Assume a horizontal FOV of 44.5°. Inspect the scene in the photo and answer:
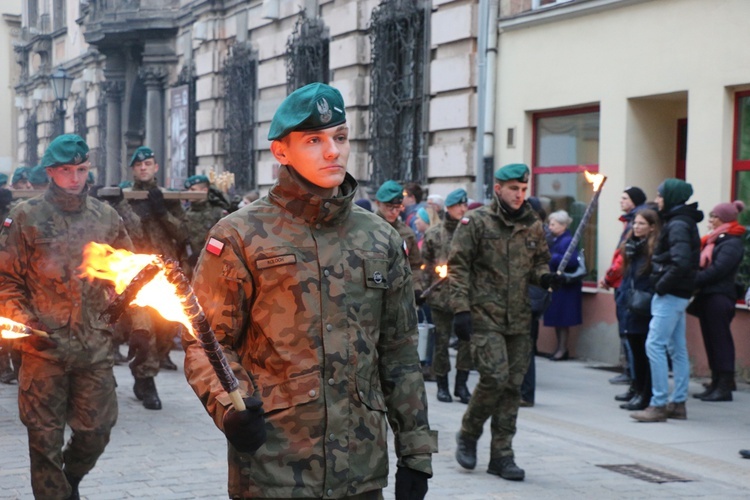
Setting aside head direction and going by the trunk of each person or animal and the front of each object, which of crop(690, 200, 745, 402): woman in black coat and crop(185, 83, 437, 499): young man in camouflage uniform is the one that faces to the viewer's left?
the woman in black coat

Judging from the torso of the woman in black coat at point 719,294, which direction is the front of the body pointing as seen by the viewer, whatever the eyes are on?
to the viewer's left

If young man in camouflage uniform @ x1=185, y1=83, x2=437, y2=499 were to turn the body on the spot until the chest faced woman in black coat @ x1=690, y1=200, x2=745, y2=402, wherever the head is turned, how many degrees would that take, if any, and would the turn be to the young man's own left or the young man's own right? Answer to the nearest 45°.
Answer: approximately 90° to the young man's own left

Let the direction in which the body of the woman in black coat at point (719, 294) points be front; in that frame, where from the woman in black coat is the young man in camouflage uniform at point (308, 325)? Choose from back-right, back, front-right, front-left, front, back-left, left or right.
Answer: left

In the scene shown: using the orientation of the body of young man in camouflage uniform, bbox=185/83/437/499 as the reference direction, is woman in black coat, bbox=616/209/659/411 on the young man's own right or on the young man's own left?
on the young man's own left

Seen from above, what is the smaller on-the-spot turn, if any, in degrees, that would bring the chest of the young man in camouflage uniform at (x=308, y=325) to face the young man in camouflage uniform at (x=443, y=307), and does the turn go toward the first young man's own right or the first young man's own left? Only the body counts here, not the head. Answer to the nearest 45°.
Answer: approximately 135° to the first young man's own left

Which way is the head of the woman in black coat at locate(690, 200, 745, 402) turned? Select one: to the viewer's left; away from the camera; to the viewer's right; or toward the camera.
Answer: to the viewer's left

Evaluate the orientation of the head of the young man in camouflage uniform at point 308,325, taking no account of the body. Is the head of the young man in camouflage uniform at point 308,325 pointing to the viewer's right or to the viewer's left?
to the viewer's right
